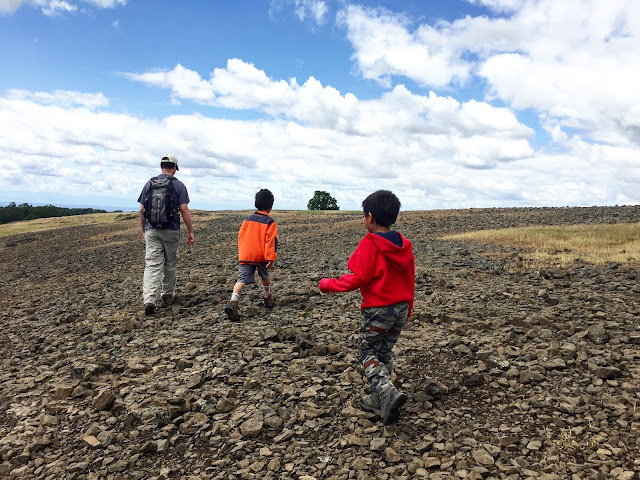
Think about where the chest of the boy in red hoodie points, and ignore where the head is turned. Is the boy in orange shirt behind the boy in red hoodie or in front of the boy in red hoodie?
in front

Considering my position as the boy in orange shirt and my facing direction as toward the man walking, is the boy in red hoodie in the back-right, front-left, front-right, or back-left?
back-left

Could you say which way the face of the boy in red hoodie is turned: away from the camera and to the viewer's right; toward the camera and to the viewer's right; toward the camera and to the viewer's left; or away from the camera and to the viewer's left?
away from the camera and to the viewer's left

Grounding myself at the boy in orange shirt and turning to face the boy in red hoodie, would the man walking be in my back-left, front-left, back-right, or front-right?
back-right

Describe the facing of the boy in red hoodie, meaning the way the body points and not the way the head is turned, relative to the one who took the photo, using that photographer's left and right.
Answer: facing away from the viewer and to the left of the viewer

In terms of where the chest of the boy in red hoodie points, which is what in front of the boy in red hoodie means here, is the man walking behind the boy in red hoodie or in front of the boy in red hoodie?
in front
